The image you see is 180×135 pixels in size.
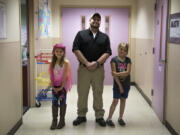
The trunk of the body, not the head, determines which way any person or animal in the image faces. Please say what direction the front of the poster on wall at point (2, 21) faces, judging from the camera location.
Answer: facing to the right of the viewer

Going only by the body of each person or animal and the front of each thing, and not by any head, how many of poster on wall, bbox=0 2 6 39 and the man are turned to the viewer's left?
0

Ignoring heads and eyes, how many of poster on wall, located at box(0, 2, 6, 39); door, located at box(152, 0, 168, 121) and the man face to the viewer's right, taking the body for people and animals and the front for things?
1

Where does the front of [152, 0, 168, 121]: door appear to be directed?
to the viewer's left

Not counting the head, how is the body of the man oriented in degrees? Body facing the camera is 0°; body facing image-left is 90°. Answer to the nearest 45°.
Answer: approximately 0°

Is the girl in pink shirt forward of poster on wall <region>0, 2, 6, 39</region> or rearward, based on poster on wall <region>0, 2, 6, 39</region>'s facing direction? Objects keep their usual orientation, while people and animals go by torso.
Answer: forward

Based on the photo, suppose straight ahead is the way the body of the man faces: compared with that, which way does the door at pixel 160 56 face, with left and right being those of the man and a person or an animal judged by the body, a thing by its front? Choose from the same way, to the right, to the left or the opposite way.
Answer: to the right

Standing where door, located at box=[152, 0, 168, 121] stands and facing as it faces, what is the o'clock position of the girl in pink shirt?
The girl in pink shirt is roughly at 11 o'clock from the door.
